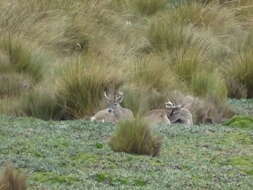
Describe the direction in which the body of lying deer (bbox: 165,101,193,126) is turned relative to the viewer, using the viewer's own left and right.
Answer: facing to the left of the viewer

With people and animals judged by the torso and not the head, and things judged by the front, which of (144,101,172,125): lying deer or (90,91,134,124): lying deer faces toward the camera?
(90,91,134,124): lying deer

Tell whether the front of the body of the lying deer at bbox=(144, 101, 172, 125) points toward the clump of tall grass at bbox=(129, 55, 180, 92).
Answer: no

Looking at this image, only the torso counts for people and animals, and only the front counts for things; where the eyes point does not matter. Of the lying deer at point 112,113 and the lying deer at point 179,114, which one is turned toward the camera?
the lying deer at point 112,113

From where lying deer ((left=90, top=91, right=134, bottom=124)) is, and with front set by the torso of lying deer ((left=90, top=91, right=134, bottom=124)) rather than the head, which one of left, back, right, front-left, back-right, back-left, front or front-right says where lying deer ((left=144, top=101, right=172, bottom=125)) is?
left

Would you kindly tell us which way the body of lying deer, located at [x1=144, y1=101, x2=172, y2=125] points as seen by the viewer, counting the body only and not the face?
to the viewer's right

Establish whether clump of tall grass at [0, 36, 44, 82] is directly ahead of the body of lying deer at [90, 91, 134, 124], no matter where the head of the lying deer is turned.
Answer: no

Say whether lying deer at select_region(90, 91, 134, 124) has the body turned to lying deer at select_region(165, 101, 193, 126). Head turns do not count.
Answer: no

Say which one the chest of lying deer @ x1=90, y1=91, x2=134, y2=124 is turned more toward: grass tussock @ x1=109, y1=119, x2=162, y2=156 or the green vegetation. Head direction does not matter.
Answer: the grass tussock

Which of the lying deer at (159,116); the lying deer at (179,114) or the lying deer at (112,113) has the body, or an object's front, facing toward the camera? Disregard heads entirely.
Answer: the lying deer at (112,113)
